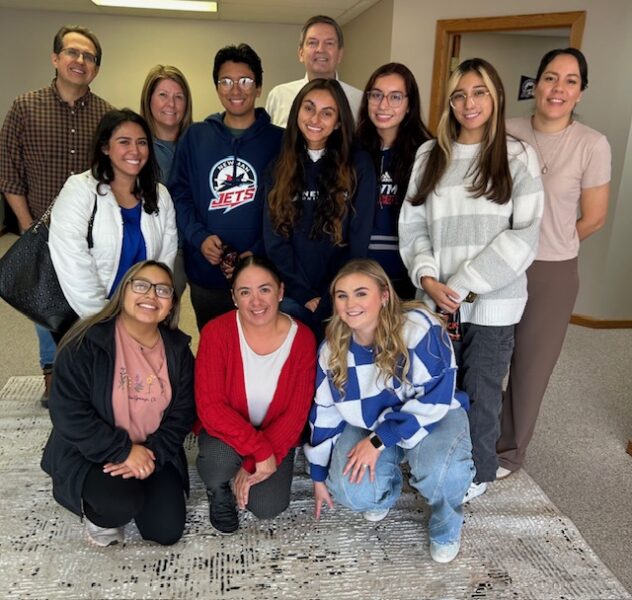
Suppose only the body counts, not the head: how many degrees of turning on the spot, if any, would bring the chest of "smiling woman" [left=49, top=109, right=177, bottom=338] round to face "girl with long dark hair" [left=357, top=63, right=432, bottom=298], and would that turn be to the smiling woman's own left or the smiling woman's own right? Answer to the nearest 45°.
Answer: approximately 45° to the smiling woman's own left

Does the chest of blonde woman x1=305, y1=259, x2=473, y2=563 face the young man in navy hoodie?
no

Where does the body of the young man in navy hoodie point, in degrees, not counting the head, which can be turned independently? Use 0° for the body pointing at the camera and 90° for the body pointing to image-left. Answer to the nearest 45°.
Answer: approximately 0°

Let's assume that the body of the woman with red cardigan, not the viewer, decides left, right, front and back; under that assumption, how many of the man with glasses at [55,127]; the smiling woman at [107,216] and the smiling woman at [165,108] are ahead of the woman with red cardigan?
0

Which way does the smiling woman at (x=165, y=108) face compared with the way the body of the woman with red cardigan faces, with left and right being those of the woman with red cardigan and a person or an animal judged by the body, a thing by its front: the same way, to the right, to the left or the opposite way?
the same way

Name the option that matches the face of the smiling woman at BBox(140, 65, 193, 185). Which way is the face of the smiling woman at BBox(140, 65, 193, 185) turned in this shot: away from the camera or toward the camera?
toward the camera

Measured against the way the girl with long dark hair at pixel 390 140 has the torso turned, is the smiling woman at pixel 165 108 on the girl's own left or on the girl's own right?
on the girl's own right

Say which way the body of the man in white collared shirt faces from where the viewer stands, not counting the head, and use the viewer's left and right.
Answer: facing the viewer

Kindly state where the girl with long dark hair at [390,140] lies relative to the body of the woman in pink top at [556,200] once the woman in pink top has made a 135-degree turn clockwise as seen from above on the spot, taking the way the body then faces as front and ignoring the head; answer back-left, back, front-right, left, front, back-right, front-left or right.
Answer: left

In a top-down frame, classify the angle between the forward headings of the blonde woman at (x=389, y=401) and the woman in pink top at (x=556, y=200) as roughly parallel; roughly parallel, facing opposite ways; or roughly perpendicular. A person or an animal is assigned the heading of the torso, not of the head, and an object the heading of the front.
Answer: roughly parallel

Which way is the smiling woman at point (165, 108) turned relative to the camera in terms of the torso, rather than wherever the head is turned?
toward the camera

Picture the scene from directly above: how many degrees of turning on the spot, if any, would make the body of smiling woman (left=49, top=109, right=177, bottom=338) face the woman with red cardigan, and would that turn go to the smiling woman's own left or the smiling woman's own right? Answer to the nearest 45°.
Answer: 0° — they already face them

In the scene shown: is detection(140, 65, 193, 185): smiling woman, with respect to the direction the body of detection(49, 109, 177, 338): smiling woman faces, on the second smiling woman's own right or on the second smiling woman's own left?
on the second smiling woman's own left

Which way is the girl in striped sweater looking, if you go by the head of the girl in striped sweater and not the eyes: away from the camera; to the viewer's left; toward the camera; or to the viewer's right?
toward the camera

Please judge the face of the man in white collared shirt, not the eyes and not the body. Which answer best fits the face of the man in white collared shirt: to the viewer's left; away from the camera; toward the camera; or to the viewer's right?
toward the camera

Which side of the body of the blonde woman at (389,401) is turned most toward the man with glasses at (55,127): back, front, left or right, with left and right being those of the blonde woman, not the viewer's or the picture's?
right

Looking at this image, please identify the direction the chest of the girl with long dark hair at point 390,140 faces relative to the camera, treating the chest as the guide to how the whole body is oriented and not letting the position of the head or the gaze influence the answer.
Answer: toward the camera

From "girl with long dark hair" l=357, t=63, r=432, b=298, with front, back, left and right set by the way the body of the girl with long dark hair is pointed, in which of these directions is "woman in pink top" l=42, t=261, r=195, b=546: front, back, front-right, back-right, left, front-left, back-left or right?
front-right

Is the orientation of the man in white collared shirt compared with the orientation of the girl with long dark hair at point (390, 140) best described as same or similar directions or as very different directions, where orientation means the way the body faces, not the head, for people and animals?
same or similar directions
